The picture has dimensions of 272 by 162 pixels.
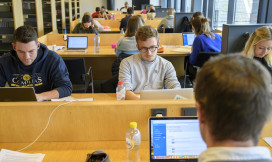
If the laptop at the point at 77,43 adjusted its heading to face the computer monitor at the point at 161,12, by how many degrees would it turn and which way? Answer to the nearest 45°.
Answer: approximately 135° to its left

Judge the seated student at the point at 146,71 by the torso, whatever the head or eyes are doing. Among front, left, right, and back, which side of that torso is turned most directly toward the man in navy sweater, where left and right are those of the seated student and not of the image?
right

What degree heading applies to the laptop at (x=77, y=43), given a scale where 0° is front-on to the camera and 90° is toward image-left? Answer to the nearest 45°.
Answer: approximately 0°

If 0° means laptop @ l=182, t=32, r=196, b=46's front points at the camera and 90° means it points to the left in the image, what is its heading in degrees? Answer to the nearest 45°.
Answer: approximately 0°

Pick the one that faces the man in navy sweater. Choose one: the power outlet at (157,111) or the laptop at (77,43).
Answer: the laptop

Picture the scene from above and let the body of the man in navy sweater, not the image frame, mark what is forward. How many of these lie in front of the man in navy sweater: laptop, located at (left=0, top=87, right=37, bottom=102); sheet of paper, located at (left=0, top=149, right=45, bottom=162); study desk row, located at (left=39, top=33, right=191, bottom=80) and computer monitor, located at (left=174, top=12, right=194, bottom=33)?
2
